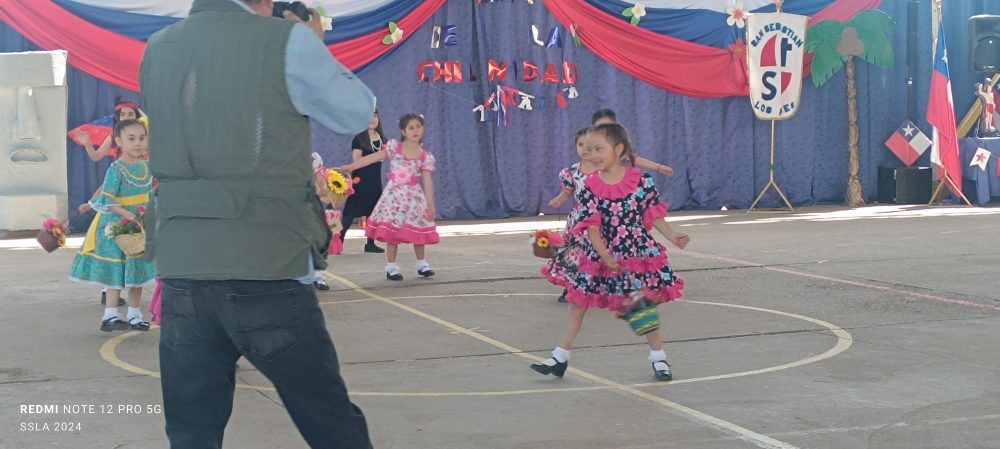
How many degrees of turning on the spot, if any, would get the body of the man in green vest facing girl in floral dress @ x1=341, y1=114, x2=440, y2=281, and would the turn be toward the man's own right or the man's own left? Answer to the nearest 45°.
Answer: approximately 45° to the man's own left

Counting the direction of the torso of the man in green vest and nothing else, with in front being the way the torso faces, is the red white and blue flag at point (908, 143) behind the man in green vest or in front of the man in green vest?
in front

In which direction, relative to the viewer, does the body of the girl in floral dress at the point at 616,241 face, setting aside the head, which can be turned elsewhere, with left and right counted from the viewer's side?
facing the viewer and to the left of the viewer

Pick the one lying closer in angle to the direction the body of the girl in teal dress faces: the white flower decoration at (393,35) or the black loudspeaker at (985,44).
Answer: the black loudspeaker

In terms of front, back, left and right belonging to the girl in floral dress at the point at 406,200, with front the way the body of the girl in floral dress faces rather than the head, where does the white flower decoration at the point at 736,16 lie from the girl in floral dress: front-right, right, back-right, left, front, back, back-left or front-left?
back-left

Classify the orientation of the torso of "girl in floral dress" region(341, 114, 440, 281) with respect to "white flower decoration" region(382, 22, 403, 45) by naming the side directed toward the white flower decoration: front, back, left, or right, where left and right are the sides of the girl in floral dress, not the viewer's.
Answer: back

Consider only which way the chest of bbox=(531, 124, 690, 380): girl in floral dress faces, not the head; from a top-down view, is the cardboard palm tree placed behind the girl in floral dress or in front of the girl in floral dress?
behind

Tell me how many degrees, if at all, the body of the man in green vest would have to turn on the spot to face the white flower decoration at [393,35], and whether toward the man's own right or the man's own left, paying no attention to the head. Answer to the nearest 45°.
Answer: approximately 45° to the man's own left

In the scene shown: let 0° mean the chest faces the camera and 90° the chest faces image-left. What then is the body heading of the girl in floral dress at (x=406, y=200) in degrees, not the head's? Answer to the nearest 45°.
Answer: approximately 0°

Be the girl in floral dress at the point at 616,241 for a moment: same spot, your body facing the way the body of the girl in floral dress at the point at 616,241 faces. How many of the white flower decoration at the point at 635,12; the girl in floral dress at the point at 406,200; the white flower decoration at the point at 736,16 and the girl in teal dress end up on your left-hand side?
0

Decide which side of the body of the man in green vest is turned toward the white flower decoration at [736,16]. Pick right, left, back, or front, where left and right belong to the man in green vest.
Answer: front

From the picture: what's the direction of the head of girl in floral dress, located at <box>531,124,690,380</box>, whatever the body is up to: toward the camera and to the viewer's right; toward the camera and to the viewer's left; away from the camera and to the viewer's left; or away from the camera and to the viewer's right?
toward the camera and to the viewer's left

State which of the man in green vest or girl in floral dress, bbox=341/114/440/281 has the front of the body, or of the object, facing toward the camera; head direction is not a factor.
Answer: the girl in floral dress

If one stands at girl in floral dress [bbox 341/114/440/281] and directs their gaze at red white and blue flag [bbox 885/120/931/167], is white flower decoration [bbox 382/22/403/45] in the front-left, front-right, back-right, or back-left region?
front-left

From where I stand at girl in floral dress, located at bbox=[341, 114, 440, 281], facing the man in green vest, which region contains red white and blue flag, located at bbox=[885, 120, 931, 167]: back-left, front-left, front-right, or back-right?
back-left

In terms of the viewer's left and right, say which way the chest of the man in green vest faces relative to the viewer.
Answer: facing away from the viewer and to the right of the viewer

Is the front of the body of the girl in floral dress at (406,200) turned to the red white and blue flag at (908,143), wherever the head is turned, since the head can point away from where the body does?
no

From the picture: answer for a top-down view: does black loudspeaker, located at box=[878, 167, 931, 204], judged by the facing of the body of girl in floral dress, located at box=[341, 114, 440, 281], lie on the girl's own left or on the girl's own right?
on the girl's own left
